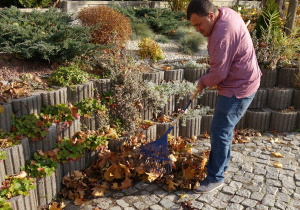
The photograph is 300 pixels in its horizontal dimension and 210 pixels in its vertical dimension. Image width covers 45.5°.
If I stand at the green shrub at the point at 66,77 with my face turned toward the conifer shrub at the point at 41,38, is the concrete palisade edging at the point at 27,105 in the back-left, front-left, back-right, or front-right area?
back-left

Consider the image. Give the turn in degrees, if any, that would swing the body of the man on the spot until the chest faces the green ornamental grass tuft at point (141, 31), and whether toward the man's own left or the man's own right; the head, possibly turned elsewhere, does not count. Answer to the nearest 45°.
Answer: approximately 45° to the man's own right

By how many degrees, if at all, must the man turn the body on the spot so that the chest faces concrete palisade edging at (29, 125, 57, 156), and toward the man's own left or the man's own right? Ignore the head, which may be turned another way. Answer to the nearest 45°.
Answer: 0° — they already face it

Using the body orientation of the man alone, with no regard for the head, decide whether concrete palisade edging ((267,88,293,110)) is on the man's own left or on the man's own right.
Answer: on the man's own right

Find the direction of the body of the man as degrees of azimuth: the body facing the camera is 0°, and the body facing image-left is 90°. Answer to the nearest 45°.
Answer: approximately 90°

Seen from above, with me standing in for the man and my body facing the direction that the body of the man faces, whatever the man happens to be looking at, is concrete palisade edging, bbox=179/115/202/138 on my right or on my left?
on my right

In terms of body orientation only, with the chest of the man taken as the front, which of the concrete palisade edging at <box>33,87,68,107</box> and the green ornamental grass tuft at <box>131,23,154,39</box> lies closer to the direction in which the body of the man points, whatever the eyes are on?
the concrete palisade edging

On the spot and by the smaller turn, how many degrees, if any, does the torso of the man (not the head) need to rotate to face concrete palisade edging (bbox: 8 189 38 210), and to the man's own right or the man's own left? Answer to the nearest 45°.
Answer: approximately 45° to the man's own left

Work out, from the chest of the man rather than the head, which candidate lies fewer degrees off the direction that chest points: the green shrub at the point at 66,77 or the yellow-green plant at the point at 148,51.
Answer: the green shrub
